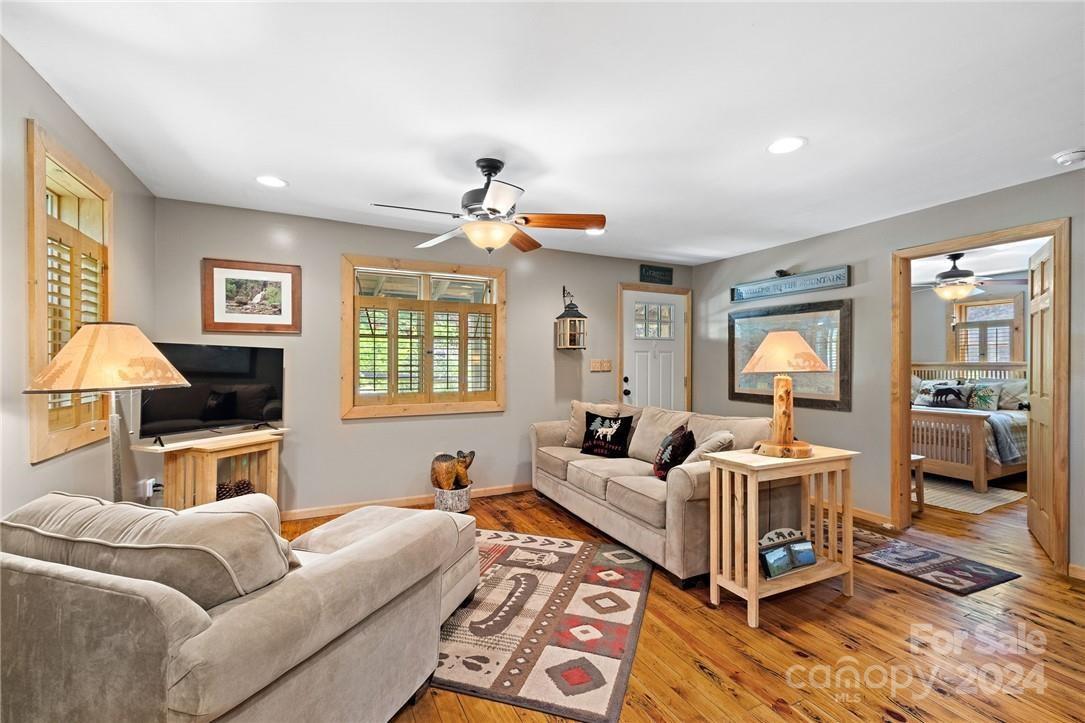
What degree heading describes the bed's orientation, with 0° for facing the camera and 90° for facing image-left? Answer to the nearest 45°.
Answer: approximately 45°

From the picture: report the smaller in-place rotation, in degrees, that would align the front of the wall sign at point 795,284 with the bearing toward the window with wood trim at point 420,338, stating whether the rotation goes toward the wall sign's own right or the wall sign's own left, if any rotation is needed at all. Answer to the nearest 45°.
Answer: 0° — it already faces it

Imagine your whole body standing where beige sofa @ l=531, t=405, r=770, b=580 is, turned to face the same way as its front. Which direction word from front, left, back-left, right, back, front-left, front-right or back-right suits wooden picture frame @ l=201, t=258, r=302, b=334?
front-right

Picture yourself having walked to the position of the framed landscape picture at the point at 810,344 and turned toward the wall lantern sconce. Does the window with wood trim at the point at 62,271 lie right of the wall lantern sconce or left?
left

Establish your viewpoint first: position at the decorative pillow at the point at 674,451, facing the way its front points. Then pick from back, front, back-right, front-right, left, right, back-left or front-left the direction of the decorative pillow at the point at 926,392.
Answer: back

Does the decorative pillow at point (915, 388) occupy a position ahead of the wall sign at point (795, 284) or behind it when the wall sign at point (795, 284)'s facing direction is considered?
behind

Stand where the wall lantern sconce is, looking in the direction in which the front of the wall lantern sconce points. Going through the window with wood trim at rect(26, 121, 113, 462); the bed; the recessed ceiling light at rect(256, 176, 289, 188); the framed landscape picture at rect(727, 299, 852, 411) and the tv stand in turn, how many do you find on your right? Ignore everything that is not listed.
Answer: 3

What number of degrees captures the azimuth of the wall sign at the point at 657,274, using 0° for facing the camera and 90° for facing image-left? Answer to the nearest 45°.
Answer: approximately 315°

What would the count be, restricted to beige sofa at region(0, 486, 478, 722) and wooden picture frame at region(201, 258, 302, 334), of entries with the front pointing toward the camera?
1

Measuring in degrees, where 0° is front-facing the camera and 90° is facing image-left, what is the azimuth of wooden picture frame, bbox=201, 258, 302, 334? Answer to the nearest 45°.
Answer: approximately 0°

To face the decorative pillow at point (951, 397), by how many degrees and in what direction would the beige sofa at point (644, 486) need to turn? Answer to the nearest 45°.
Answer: approximately 180°

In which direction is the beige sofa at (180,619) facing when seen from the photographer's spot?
facing away from the viewer and to the right of the viewer
